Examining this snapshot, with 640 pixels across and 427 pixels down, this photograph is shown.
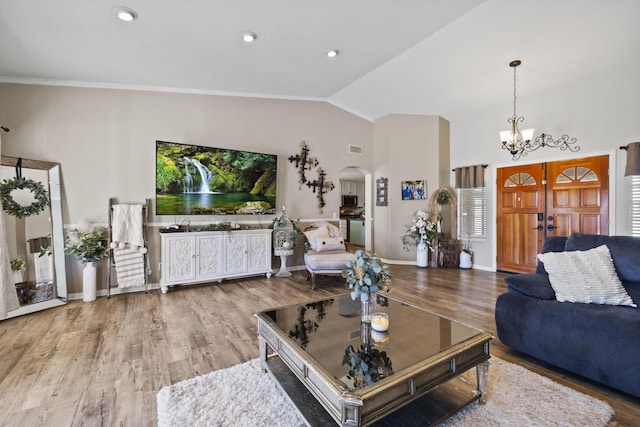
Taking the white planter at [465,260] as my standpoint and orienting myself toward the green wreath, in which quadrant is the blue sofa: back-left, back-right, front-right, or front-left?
front-left

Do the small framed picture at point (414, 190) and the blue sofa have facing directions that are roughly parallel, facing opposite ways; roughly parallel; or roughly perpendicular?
roughly perpendicular

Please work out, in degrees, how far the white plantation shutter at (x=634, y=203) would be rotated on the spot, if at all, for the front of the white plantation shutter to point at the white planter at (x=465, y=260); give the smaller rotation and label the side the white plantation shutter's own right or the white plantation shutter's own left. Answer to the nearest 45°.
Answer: approximately 90° to the white plantation shutter's own right

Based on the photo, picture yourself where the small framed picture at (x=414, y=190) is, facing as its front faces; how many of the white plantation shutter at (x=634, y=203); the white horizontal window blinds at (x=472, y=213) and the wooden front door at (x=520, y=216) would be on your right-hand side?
0

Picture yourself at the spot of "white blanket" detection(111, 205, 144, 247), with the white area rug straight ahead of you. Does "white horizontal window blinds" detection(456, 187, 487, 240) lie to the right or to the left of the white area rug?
left

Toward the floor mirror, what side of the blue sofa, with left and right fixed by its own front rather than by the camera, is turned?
front

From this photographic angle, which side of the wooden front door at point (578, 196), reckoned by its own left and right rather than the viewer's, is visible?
front

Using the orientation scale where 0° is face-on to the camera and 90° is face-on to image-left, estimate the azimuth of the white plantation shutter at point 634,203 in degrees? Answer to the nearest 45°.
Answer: approximately 0°

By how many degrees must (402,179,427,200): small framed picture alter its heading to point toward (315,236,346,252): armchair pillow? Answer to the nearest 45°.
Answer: approximately 45° to its right

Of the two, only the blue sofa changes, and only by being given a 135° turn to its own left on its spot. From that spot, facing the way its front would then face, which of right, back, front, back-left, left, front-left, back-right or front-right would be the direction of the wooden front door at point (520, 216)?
left

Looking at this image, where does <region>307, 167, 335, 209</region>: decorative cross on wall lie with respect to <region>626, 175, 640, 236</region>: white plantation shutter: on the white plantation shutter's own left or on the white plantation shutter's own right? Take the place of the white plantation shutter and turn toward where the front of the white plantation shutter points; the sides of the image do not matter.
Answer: on the white plantation shutter's own right

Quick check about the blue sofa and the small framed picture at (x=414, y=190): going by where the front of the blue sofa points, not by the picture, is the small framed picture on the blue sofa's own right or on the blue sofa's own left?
on the blue sofa's own right

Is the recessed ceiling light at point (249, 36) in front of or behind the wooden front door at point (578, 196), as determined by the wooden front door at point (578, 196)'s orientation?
in front

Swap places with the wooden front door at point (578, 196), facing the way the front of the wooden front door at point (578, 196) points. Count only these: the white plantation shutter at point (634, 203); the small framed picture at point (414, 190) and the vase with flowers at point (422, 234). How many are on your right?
2

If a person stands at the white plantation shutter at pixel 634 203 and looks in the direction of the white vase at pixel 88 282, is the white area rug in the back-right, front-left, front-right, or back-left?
front-left

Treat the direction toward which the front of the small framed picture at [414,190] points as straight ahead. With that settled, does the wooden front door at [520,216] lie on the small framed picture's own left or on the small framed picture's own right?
on the small framed picture's own left
